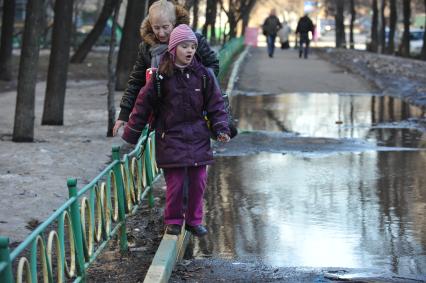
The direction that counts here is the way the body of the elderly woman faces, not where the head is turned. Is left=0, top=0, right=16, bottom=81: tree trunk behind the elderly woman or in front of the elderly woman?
behind

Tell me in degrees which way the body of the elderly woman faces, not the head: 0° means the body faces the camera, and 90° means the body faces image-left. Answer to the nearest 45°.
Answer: approximately 0°
